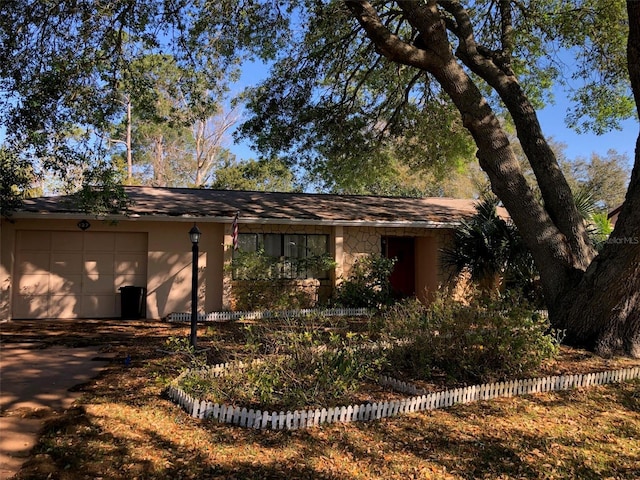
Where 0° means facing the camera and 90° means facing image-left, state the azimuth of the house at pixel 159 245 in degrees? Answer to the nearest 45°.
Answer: approximately 0°

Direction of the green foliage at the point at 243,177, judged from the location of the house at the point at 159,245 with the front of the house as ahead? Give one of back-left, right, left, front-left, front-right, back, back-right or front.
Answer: back

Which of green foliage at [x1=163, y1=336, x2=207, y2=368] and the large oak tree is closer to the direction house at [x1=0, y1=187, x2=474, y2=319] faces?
the green foliage

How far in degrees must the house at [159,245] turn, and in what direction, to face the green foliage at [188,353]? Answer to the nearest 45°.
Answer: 0° — it already faces it

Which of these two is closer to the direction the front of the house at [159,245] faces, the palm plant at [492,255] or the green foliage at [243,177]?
the palm plant

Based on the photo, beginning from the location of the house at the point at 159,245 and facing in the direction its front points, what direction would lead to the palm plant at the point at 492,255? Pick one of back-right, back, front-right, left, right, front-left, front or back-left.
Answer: left
